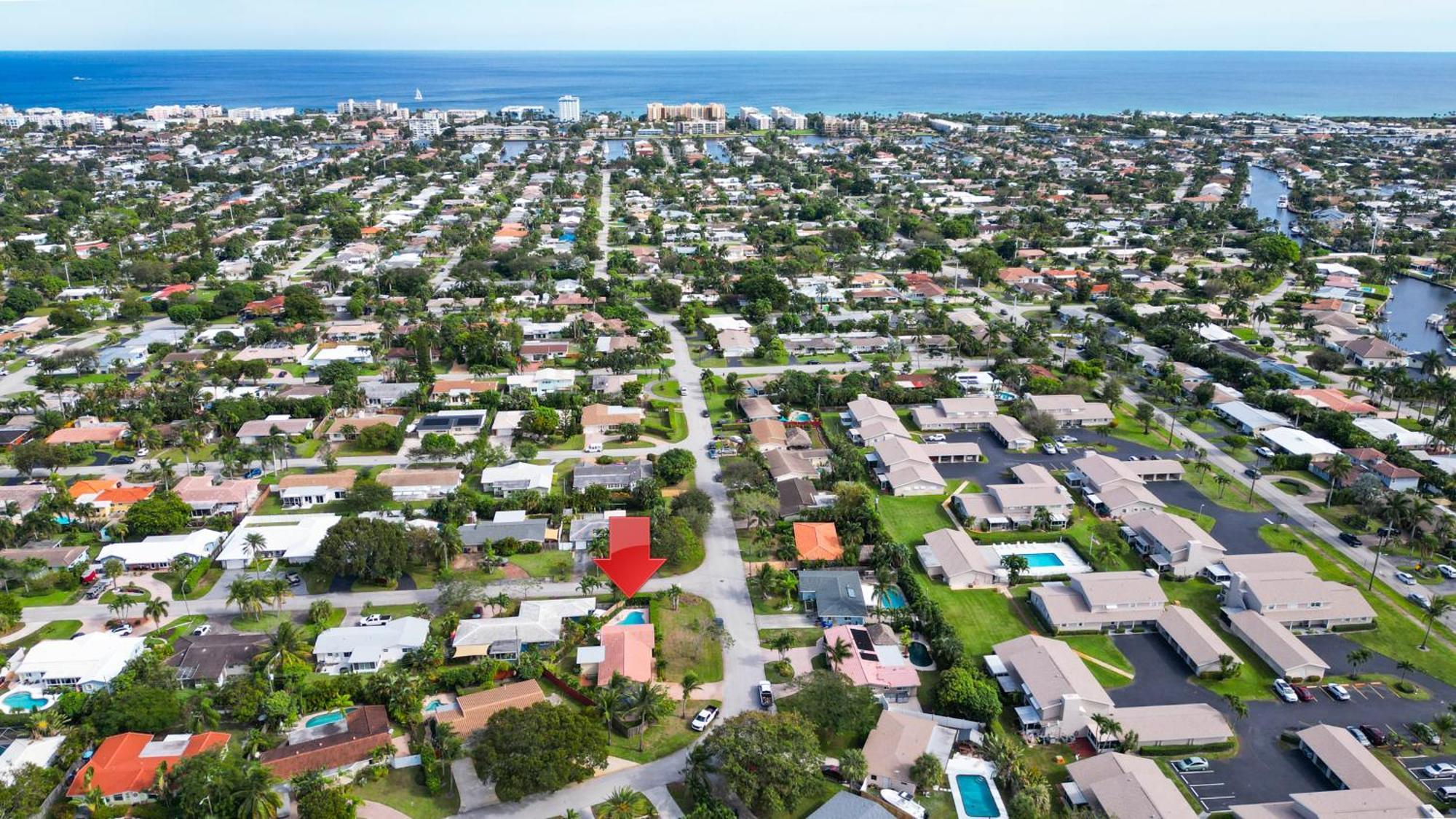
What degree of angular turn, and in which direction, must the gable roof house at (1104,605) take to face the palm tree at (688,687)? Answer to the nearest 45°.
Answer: approximately 45° to its right

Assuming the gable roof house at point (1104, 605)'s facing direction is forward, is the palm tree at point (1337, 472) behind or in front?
behind

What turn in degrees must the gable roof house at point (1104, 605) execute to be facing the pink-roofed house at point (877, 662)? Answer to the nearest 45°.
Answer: approximately 45° to its right

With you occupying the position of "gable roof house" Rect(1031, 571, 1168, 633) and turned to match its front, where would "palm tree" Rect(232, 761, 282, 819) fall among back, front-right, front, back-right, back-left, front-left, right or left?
front-right

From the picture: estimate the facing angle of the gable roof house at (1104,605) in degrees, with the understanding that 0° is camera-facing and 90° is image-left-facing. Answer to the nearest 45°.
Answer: approximately 0°

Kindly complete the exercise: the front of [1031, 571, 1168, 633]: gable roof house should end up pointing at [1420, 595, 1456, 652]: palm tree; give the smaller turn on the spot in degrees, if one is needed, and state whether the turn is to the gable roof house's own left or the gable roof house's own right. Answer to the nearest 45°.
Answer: approximately 90° to the gable roof house's own left

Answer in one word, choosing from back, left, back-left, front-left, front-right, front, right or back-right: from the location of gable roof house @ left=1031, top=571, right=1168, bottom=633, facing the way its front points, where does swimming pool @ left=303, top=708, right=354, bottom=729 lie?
front-right

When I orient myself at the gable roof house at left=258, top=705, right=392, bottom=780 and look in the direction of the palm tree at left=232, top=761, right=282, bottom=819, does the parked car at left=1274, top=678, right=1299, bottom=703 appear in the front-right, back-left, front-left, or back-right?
back-left

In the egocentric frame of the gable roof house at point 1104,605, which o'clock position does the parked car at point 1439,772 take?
The parked car is roughly at 10 o'clock from the gable roof house.

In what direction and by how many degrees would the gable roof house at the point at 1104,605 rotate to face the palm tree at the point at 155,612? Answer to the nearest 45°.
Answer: approximately 45° to its right
